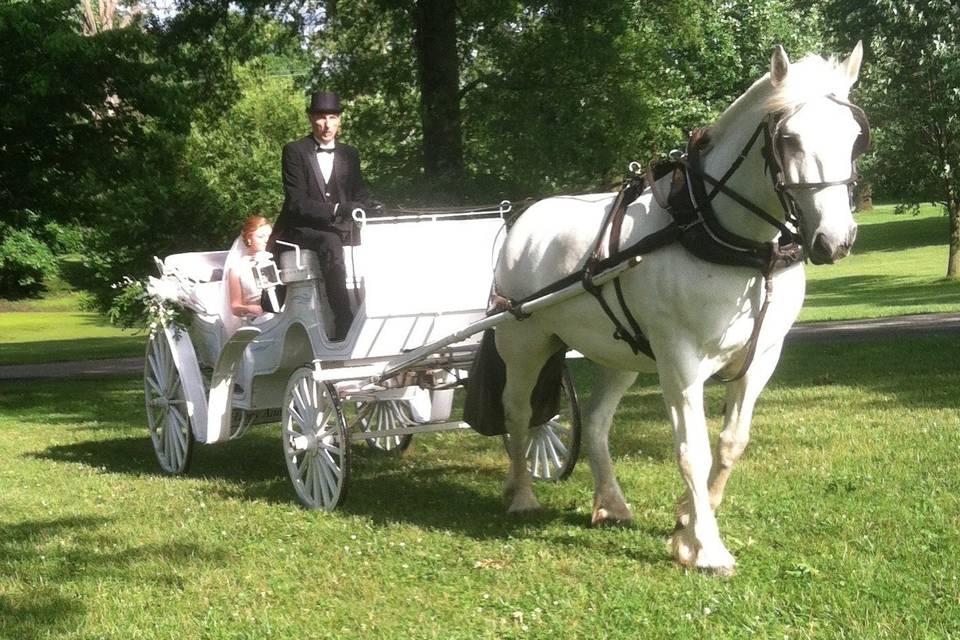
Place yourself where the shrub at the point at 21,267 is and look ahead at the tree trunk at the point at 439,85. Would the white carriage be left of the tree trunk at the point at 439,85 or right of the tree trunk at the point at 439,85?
right

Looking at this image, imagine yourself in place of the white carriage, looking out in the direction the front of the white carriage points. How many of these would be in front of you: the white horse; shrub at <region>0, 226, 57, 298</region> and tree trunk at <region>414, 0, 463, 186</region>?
1

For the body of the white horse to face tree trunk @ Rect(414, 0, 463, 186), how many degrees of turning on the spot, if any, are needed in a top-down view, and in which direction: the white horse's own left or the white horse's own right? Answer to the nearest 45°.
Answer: approximately 135° to the white horse's own left

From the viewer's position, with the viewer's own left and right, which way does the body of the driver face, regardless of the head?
facing the viewer and to the right of the viewer

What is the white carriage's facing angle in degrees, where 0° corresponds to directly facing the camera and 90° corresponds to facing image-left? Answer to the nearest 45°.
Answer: approximately 315°

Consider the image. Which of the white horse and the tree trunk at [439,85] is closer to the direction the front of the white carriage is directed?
the white horse

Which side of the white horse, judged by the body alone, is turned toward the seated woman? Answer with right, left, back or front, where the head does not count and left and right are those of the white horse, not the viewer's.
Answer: back

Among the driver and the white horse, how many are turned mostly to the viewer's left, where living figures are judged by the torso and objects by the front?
0

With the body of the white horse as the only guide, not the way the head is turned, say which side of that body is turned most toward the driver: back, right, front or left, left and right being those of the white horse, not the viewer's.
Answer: back

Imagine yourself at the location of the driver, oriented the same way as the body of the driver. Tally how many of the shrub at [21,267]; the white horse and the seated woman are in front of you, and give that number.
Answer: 1

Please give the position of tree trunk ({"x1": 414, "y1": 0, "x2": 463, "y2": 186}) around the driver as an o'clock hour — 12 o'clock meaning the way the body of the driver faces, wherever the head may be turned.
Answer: The tree trunk is roughly at 8 o'clock from the driver.

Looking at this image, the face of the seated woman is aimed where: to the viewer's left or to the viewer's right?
to the viewer's right

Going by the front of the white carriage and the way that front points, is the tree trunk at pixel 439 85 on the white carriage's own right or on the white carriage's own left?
on the white carriage's own left
